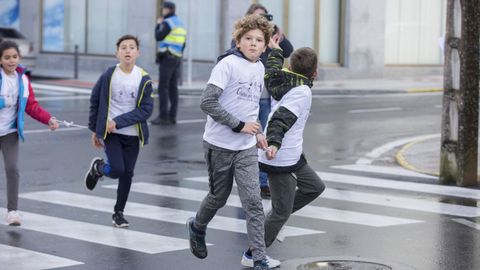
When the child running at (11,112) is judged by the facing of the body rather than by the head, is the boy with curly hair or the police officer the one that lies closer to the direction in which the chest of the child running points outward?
the boy with curly hair

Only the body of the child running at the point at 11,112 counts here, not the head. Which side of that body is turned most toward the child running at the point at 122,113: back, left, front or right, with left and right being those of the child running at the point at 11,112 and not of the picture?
left

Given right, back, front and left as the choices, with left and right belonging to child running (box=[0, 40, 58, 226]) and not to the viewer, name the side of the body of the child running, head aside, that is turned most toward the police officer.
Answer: back

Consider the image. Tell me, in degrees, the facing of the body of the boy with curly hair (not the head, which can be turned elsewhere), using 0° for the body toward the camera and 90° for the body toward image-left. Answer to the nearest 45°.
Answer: approximately 315°

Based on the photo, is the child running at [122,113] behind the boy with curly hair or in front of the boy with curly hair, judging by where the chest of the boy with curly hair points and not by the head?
behind

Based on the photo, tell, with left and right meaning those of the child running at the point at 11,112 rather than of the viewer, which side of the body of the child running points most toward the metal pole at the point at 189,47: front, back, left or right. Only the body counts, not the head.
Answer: back
